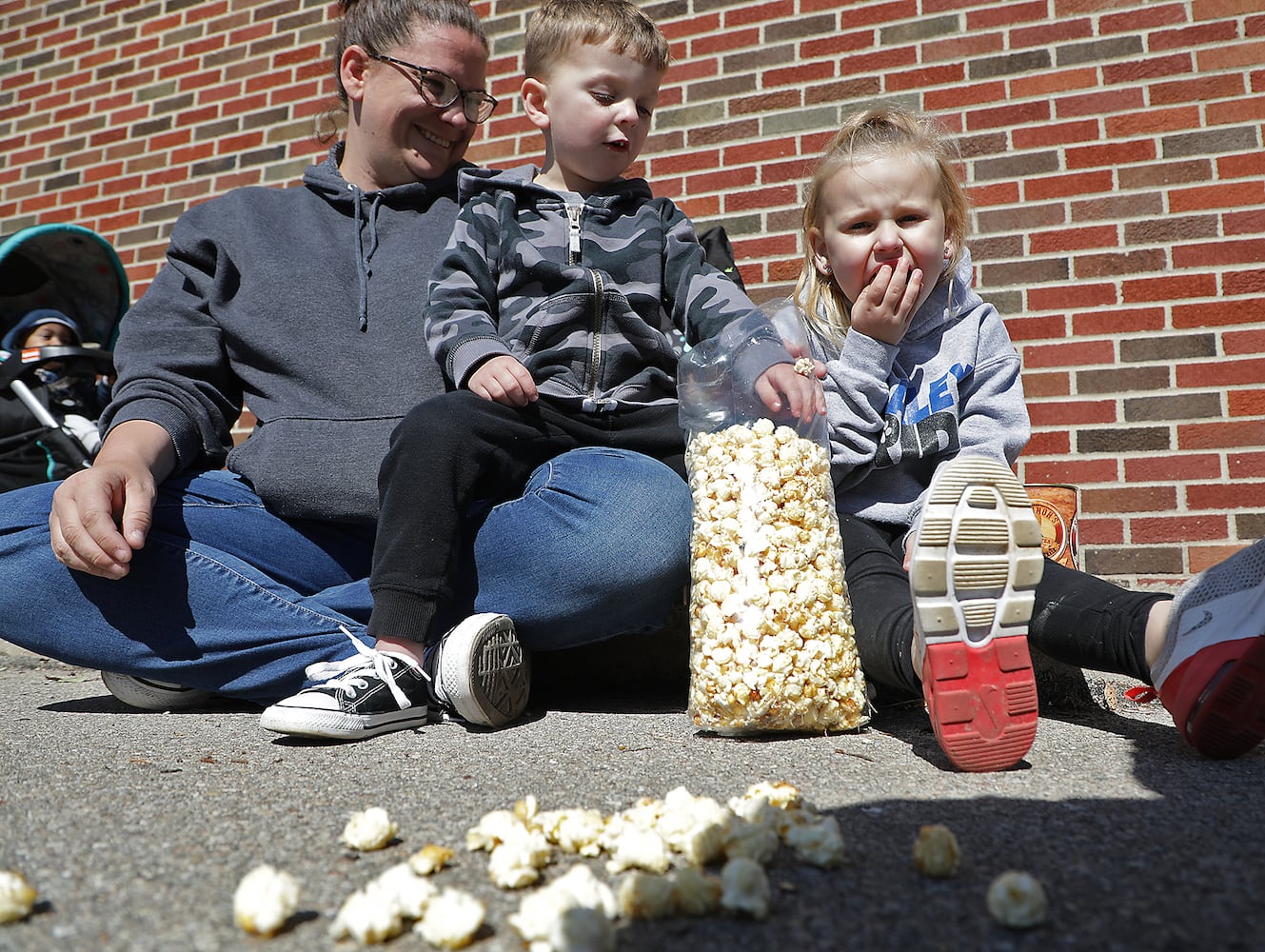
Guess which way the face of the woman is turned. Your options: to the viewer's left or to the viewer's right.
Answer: to the viewer's right

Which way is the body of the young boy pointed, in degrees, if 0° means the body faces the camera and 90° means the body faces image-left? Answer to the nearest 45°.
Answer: approximately 0°

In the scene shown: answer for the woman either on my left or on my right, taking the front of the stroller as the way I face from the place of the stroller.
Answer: on my left

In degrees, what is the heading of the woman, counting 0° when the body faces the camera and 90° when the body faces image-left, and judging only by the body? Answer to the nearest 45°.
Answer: approximately 0°

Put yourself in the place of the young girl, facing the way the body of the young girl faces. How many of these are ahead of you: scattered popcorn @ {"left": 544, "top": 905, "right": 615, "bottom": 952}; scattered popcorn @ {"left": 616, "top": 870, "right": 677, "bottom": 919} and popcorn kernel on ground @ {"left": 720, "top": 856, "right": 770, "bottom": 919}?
3

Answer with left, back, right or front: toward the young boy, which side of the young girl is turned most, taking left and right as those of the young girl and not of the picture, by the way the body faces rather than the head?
right

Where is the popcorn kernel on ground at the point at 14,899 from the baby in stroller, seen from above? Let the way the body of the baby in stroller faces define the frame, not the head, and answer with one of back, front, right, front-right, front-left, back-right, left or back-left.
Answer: front-right

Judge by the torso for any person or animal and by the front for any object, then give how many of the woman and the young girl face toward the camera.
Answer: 2

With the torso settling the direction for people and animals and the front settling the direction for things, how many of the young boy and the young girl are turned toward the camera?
2
